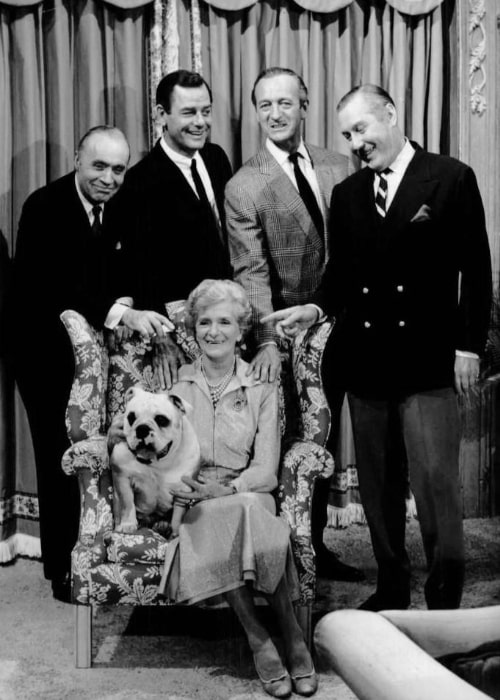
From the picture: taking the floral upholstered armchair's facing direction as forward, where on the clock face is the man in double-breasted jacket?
The man in double-breasted jacket is roughly at 9 o'clock from the floral upholstered armchair.

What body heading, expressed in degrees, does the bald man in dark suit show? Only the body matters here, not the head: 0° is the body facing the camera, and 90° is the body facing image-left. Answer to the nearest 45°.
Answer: approximately 315°

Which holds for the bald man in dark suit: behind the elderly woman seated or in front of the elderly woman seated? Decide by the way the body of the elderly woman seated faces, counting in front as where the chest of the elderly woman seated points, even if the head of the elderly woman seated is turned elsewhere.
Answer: behind
